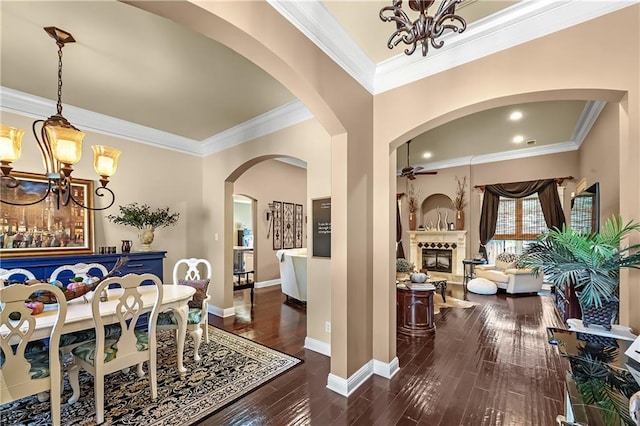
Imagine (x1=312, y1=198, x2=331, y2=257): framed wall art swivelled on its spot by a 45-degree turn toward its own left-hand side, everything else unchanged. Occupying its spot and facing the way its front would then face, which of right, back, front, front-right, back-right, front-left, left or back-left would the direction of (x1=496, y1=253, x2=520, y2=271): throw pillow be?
back-left

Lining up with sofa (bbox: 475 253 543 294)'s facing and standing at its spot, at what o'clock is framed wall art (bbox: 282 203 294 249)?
The framed wall art is roughly at 1 o'clock from the sofa.

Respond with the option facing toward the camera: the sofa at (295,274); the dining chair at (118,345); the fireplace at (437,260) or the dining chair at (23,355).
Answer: the fireplace

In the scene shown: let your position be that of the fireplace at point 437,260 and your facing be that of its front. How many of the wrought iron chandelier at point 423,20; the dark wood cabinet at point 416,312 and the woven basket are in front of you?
3

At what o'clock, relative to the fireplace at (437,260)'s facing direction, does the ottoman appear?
The ottoman is roughly at 11 o'clock from the fireplace.

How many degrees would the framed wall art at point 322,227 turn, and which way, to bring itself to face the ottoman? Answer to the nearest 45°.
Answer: approximately 180°

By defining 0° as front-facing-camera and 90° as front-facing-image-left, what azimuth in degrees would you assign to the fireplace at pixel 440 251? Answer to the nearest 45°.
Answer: approximately 0°

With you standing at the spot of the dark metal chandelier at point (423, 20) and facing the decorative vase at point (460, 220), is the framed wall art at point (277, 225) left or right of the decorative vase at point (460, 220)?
left

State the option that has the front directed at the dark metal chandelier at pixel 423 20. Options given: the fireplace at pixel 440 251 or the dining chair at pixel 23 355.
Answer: the fireplace
